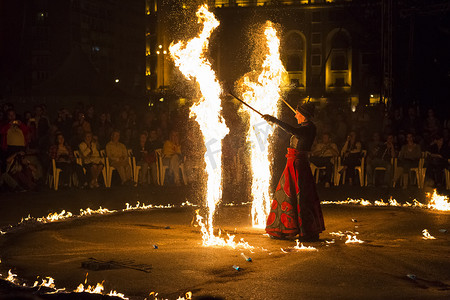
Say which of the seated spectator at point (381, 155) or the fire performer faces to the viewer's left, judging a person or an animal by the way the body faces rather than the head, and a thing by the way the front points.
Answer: the fire performer

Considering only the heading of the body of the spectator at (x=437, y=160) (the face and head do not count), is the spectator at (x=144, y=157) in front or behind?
in front

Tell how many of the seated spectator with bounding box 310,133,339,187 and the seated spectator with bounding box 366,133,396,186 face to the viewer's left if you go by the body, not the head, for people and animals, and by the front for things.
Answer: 0

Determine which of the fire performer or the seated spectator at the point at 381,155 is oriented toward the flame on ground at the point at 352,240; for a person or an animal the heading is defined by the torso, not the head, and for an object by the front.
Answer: the seated spectator

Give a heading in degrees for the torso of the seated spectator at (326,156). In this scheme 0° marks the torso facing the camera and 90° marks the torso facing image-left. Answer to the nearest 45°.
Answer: approximately 0°

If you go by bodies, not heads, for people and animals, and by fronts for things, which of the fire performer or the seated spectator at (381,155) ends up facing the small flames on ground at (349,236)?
the seated spectator

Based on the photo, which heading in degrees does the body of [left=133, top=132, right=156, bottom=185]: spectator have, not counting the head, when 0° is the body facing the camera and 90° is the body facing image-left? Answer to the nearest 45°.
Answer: approximately 0°

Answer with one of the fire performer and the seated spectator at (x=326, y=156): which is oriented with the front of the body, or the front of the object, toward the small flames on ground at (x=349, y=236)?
the seated spectator

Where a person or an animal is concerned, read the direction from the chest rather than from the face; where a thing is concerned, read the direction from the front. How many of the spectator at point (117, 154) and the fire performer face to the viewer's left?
1
